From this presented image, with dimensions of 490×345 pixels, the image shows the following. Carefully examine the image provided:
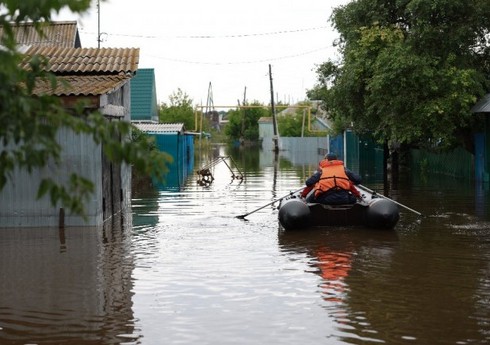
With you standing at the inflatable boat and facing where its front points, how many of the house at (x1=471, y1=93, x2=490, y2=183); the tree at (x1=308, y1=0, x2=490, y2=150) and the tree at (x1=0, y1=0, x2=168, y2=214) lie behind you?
1

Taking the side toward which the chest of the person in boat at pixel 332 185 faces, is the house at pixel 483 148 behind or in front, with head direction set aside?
in front

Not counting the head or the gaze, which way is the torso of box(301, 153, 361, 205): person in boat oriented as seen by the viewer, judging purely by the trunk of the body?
away from the camera

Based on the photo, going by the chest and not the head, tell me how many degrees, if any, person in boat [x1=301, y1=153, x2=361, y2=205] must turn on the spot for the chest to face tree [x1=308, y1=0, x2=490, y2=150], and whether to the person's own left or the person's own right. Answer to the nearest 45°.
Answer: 0° — they already face it

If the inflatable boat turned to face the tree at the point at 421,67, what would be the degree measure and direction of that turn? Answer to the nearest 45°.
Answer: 0° — it already faces it

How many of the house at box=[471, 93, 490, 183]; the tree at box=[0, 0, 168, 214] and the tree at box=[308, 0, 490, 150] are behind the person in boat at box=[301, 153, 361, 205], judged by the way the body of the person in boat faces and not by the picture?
1

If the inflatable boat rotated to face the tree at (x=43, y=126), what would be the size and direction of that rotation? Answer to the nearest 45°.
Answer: approximately 180°

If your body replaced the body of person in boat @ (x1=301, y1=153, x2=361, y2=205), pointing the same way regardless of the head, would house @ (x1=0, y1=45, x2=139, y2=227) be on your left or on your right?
on your left

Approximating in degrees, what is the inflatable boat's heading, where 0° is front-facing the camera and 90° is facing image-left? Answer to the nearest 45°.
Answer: approximately 180°

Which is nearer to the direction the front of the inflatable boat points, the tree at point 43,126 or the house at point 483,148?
the house
